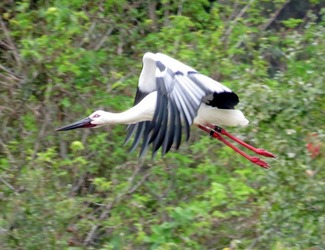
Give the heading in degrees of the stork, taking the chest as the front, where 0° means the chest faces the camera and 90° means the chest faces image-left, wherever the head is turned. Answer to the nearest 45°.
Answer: approximately 90°
